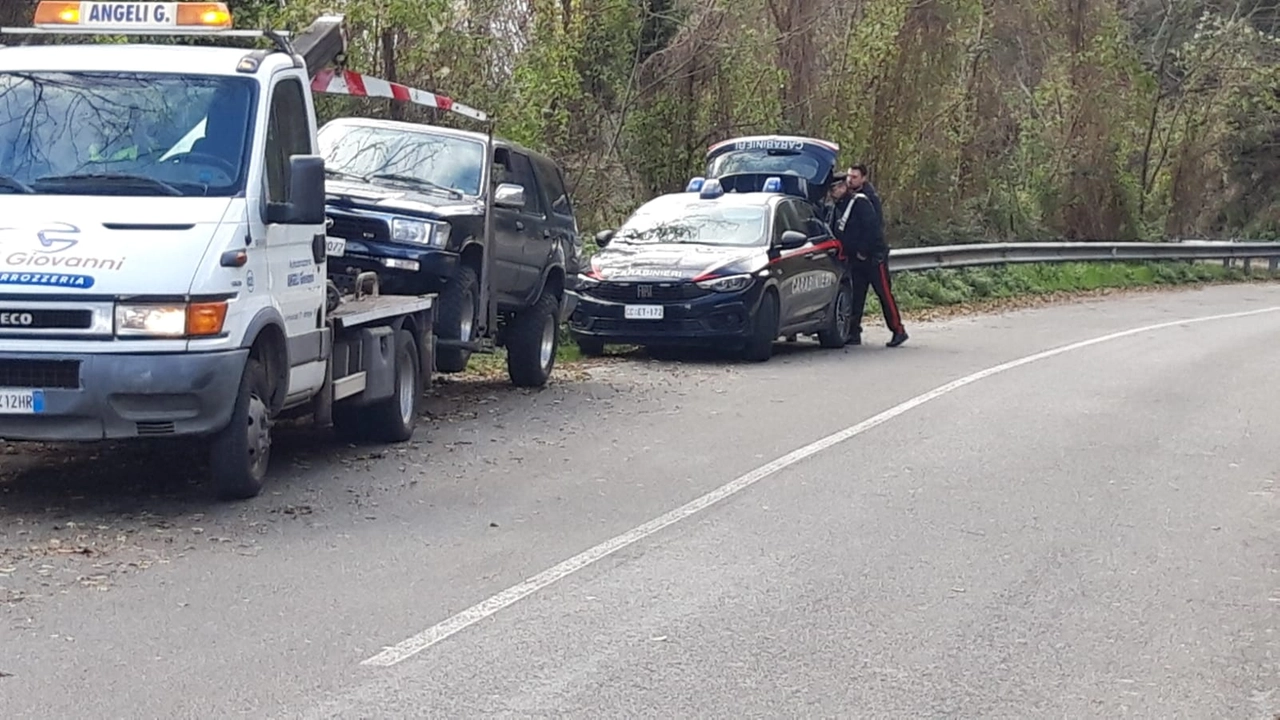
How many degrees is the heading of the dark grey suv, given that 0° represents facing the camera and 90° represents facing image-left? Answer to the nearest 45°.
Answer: approximately 45°

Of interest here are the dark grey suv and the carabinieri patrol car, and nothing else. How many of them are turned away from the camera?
0

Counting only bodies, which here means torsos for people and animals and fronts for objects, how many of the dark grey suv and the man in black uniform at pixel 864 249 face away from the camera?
0

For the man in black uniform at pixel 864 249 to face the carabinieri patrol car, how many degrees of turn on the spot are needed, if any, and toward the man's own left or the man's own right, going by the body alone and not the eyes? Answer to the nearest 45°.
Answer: approximately 45° to the man's own left

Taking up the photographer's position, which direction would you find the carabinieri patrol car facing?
facing the viewer and to the left of the viewer

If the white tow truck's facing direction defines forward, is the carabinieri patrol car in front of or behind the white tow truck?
behind

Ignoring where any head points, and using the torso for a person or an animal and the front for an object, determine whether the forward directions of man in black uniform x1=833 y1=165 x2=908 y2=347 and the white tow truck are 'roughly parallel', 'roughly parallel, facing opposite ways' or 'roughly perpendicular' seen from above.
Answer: roughly perpendicular

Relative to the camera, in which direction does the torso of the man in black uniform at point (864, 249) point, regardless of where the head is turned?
to the viewer's left

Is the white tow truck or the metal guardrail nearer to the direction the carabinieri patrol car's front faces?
the white tow truck

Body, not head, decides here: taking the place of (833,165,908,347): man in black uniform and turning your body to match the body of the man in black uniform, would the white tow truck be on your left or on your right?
on your left

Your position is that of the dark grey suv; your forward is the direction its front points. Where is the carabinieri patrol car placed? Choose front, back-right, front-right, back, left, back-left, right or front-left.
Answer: back
